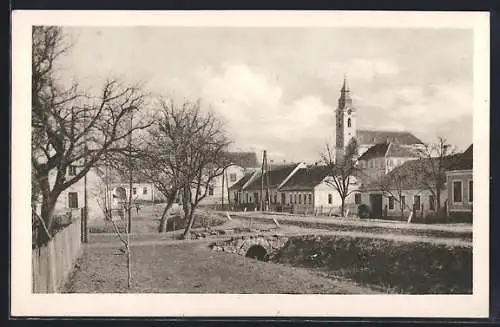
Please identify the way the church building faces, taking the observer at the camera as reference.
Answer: facing the viewer and to the left of the viewer

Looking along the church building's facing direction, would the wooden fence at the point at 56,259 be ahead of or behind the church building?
ahead

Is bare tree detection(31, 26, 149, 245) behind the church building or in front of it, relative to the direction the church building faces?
in front
